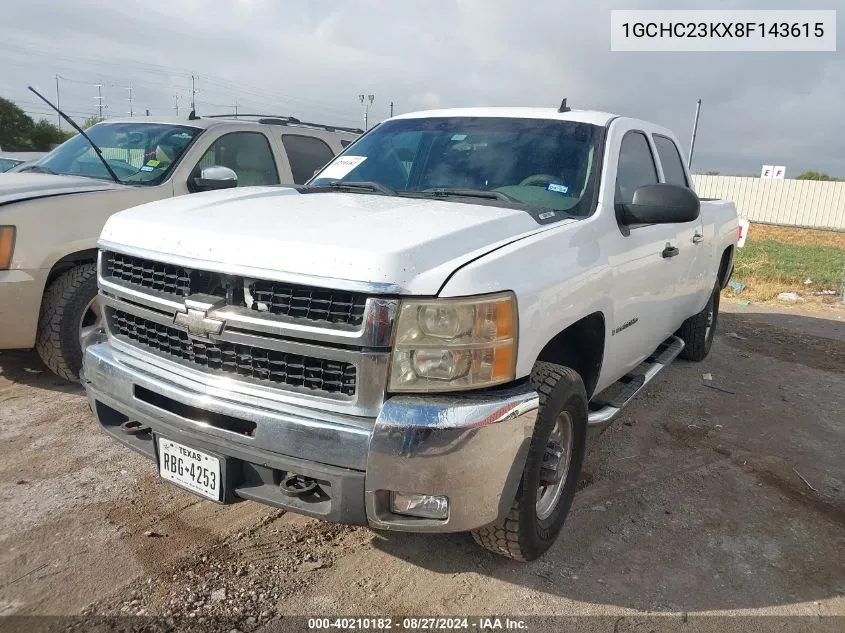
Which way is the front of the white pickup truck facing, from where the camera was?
facing the viewer and to the left of the viewer
